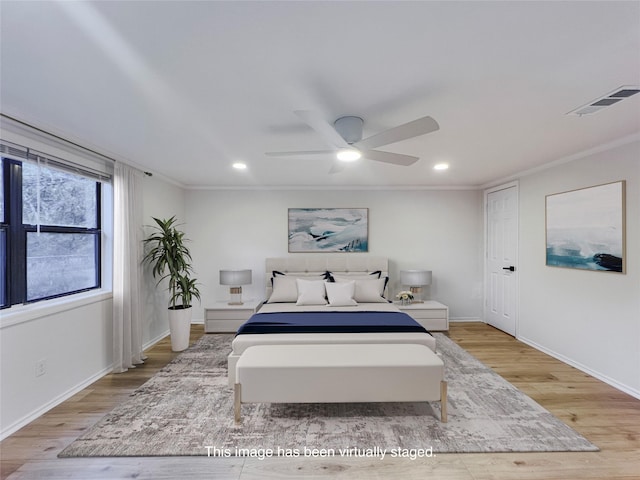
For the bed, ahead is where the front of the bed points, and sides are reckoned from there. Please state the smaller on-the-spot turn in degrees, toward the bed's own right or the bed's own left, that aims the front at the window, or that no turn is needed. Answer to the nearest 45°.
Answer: approximately 45° to the bed's own right

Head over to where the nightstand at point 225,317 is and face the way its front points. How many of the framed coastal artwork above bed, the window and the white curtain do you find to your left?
1

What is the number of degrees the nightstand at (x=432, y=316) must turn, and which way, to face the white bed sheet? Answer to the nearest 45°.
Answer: approximately 45° to its right

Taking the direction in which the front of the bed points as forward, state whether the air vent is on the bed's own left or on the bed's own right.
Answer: on the bed's own left

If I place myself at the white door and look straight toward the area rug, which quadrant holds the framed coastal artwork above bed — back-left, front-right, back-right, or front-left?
front-right

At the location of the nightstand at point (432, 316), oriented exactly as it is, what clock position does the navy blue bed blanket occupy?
The navy blue bed blanket is roughly at 1 o'clock from the nightstand.

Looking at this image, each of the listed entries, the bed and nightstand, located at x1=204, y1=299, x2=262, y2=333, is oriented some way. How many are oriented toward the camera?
2

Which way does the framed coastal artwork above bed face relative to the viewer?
toward the camera

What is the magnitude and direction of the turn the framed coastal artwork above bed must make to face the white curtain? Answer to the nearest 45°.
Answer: approximately 45° to its right

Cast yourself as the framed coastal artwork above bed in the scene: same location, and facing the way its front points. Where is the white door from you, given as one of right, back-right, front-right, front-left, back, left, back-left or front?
left

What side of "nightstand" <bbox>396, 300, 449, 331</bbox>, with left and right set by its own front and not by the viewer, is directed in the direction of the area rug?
front

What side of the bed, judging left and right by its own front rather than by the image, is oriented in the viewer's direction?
front

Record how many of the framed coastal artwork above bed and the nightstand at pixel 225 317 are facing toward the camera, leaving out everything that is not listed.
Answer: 2

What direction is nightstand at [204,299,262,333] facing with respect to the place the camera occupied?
facing the viewer

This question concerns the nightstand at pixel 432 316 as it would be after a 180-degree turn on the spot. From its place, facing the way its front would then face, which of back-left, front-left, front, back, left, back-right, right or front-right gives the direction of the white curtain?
back-left
